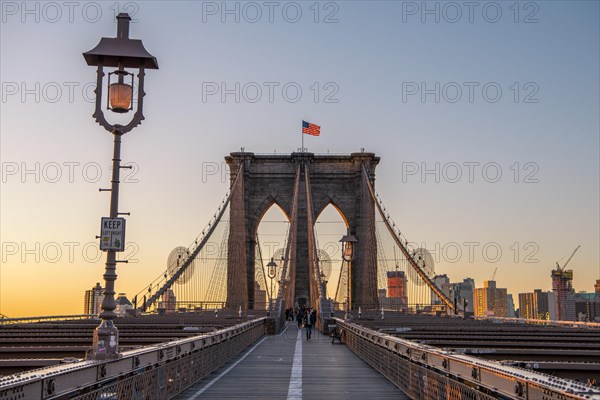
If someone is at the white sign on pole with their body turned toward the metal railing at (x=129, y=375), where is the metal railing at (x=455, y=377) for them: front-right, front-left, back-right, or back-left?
front-left

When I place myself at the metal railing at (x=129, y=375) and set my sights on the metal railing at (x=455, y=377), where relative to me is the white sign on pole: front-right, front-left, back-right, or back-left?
back-left

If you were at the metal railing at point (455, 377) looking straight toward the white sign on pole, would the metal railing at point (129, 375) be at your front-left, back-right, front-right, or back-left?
front-left

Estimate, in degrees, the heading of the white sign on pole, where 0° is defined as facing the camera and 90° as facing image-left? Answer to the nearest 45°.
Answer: approximately 0°

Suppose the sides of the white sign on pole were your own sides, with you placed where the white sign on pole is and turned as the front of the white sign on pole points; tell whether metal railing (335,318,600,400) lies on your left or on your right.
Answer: on your left

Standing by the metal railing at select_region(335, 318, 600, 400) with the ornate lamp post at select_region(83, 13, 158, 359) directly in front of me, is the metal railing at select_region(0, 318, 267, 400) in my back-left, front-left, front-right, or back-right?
front-left
